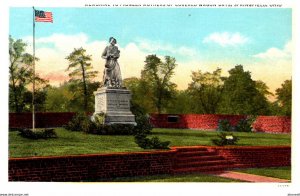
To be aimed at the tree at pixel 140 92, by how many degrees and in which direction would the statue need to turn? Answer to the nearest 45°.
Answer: approximately 180°

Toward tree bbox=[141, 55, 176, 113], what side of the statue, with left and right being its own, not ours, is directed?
back

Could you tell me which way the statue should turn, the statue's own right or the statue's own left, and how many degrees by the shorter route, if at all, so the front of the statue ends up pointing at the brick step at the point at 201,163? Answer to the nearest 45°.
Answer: approximately 45° to the statue's own left

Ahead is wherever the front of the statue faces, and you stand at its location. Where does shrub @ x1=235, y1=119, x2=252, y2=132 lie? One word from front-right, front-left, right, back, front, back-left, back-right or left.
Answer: back-left

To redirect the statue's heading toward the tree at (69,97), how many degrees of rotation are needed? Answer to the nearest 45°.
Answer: approximately 180°

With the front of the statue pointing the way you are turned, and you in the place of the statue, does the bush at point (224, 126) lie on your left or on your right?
on your left

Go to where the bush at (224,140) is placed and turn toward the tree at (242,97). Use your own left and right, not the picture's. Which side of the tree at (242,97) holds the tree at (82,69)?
left

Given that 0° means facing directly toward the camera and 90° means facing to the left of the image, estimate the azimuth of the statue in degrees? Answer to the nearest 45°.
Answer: approximately 0°

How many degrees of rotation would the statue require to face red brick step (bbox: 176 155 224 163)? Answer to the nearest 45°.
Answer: approximately 45° to its left

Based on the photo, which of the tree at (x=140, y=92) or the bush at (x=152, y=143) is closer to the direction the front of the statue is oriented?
the bush
